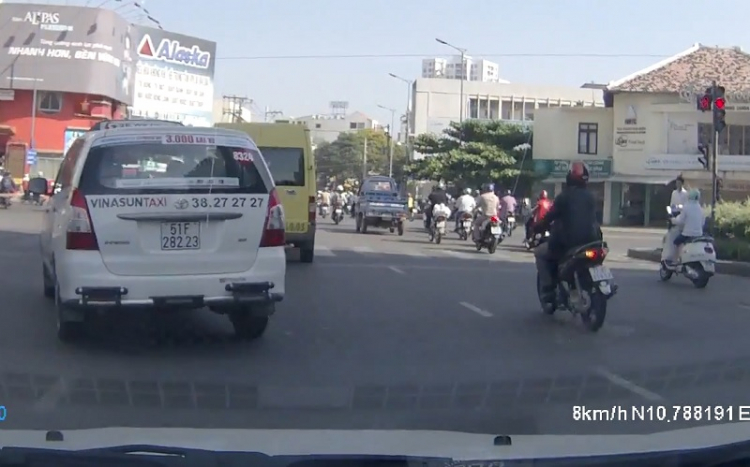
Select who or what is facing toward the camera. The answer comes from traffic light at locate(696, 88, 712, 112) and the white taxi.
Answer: the traffic light

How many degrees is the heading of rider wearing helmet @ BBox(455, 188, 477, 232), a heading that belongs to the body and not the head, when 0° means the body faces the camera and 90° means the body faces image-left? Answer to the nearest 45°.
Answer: approximately 180°

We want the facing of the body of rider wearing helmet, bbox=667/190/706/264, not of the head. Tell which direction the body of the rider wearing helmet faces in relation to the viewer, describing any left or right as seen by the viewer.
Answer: facing away from the viewer and to the left of the viewer

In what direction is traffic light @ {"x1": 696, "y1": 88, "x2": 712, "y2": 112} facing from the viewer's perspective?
toward the camera

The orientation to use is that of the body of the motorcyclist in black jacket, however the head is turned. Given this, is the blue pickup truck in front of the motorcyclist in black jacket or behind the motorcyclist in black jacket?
in front

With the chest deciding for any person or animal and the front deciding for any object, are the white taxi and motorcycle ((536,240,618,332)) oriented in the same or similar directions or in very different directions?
same or similar directions

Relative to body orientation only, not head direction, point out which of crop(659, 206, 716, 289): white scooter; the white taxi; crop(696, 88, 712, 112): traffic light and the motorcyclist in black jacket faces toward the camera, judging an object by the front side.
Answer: the traffic light

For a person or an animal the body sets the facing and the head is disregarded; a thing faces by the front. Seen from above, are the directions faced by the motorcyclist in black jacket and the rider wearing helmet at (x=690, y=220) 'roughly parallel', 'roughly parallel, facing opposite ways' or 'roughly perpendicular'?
roughly parallel

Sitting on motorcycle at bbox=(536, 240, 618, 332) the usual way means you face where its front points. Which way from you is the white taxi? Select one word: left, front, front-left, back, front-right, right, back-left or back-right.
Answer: left

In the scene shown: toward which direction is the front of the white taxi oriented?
away from the camera
